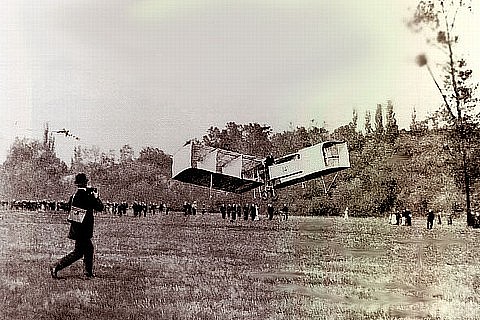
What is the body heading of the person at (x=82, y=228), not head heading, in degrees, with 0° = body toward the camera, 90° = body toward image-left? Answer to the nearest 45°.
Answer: approximately 225°
